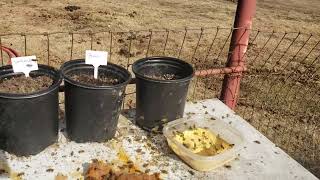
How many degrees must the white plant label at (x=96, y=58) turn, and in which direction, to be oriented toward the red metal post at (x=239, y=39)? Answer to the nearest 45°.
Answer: approximately 135° to its left

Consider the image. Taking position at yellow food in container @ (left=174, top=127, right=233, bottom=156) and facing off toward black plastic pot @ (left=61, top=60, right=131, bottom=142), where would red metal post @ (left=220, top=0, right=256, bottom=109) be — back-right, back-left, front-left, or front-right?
back-right

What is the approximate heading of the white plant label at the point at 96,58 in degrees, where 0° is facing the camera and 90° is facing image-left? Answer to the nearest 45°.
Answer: approximately 0°

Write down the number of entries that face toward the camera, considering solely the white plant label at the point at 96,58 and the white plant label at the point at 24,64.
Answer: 2

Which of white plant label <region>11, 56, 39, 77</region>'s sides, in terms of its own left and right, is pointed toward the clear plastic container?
left

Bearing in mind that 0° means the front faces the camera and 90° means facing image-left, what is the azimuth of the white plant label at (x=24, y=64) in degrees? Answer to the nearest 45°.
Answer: approximately 0°
